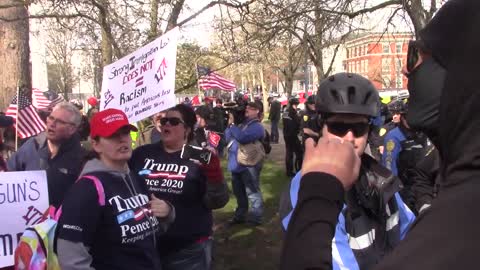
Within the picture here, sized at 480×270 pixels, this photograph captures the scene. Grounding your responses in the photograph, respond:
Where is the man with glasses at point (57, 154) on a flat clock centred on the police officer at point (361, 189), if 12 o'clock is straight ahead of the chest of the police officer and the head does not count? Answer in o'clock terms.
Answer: The man with glasses is roughly at 4 o'clock from the police officer.

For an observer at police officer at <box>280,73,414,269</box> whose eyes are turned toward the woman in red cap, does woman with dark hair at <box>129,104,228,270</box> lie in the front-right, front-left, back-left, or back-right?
front-right

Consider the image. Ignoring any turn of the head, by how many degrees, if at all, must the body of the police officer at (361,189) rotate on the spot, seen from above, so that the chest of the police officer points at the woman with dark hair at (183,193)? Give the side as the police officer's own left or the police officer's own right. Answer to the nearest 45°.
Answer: approximately 135° to the police officer's own right

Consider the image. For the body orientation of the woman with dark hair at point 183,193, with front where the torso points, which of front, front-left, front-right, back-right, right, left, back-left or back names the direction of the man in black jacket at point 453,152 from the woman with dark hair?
front-left

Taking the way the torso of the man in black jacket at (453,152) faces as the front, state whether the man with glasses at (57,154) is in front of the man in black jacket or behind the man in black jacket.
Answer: in front

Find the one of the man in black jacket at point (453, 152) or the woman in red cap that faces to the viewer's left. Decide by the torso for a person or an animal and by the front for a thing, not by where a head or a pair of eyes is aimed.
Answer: the man in black jacket

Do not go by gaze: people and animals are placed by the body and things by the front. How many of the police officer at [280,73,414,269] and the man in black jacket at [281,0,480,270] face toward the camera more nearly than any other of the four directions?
1

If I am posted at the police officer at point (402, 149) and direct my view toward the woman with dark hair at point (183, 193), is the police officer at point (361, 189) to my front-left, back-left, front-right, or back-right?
front-left

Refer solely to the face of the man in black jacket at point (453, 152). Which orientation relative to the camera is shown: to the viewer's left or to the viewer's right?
to the viewer's left

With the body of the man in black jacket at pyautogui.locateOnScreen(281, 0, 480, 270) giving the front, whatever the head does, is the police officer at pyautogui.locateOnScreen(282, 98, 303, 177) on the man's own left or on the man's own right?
on the man's own right

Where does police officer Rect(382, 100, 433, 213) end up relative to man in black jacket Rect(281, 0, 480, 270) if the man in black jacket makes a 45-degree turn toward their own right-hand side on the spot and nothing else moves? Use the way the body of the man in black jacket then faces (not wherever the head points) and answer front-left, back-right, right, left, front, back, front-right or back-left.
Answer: front-right

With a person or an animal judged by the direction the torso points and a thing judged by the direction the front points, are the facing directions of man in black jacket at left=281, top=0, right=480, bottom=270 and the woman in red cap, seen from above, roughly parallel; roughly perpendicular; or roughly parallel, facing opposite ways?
roughly parallel, facing opposite ways

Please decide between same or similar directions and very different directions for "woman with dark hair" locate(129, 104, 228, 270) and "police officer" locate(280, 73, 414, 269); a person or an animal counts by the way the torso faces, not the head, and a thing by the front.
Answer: same or similar directions

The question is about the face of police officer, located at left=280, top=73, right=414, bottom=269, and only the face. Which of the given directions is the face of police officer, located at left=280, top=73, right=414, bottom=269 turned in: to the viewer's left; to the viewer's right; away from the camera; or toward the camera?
toward the camera

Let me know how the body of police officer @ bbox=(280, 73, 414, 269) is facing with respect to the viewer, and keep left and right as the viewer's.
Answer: facing the viewer

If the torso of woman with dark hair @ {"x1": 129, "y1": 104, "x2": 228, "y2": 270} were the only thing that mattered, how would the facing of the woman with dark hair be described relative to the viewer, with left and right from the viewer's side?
facing the viewer and to the left of the viewer
